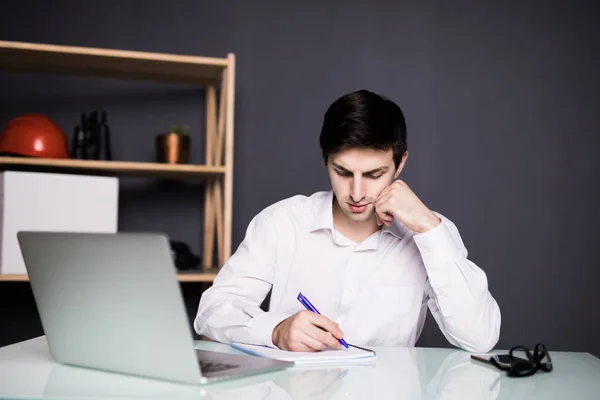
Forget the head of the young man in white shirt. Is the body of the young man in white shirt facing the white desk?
yes

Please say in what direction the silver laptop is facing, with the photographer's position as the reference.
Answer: facing away from the viewer and to the right of the viewer

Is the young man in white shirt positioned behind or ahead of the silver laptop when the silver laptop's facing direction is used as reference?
ahead

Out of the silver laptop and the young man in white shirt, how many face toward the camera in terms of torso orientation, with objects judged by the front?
1

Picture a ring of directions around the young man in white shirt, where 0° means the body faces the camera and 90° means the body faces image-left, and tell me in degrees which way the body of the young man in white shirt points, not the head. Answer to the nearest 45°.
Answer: approximately 0°

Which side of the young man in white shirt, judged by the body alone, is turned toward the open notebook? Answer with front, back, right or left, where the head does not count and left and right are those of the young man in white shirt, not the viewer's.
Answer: front

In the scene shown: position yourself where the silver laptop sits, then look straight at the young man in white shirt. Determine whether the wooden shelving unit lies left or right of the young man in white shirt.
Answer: left
